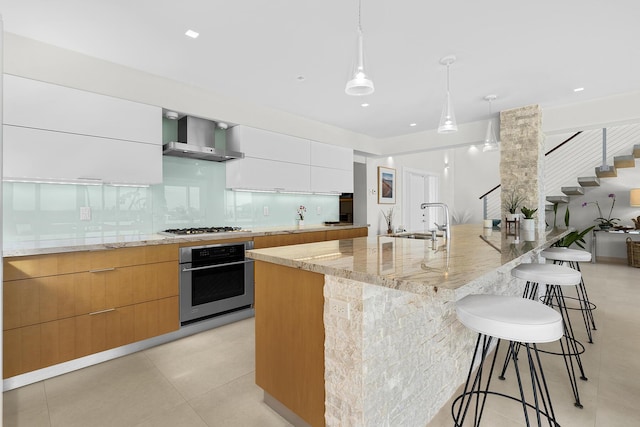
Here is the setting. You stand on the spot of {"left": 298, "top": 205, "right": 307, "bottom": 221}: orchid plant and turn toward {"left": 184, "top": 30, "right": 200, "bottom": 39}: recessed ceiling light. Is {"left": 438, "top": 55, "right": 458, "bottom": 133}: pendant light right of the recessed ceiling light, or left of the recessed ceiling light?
left

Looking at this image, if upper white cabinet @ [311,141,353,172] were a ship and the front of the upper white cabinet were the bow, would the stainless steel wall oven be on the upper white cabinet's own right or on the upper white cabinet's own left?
on the upper white cabinet's own right

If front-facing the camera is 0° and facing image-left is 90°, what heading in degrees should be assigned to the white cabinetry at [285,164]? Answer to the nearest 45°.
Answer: approximately 315°

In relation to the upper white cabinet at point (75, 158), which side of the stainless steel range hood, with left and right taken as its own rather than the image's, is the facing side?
right

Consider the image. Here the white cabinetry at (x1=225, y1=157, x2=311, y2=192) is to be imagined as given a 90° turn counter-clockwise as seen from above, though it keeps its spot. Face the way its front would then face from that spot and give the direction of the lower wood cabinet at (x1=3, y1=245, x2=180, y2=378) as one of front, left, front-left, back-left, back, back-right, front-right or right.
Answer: back

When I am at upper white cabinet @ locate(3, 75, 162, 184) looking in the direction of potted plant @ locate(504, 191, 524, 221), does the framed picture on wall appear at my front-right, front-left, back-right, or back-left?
front-left

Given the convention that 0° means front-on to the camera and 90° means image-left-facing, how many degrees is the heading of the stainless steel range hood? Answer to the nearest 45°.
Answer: approximately 315°

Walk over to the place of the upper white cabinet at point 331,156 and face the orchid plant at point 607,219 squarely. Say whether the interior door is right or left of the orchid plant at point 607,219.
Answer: left

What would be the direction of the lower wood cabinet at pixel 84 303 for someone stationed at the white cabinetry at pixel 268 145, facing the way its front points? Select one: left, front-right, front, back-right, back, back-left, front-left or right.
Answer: right

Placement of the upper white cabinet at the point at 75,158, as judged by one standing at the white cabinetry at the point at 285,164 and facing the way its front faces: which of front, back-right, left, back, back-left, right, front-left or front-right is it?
right

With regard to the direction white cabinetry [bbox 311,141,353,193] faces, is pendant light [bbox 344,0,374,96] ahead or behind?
ahead

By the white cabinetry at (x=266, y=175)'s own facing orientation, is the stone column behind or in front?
in front
